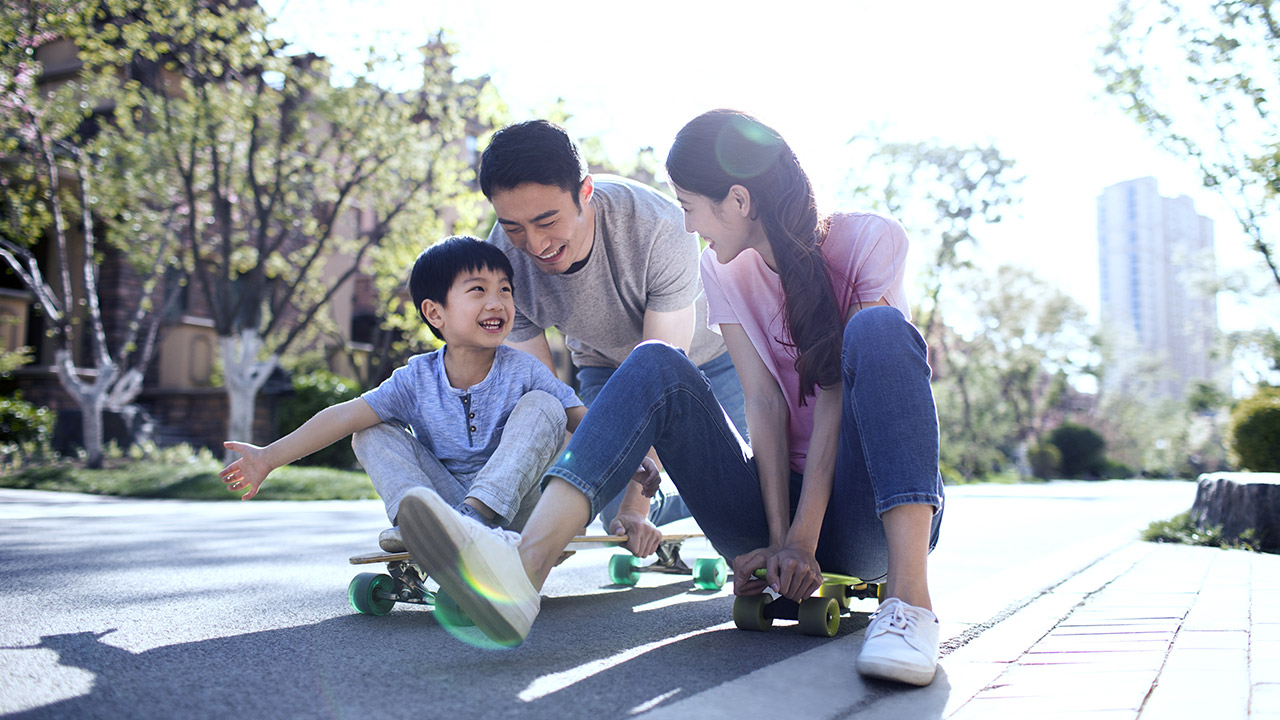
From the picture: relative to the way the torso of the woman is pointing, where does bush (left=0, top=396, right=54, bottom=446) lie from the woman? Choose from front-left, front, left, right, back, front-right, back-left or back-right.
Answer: right

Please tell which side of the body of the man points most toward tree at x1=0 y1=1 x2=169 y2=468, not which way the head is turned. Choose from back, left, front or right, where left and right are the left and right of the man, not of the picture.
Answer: right

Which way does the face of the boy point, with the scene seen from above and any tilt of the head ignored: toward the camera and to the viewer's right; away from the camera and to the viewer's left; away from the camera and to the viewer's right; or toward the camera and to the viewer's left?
toward the camera and to the viewer's right

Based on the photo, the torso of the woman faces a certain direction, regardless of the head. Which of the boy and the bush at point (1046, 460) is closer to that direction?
the boy

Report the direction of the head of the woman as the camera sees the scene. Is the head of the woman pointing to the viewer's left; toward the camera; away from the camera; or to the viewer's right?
to the viewer's left

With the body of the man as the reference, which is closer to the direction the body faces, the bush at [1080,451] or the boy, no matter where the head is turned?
the boy

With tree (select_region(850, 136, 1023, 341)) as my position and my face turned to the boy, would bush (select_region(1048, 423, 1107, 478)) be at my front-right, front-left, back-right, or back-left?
back-left

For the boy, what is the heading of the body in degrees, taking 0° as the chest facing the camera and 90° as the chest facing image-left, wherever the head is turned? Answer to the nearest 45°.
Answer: approximately 0°

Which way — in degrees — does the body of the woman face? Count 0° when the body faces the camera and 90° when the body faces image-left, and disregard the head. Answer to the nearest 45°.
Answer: approximately 45°

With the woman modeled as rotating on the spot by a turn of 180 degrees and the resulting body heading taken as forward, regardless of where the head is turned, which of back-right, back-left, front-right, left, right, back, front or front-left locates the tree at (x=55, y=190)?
left

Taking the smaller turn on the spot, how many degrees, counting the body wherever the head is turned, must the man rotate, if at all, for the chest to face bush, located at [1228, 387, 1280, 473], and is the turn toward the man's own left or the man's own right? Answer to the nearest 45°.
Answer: approximately 180°

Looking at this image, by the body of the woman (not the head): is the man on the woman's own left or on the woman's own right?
on the woman's own right

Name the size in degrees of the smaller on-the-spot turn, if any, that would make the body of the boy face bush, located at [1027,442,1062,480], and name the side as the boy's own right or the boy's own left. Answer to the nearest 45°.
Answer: approximately 135° to the boy's own left
